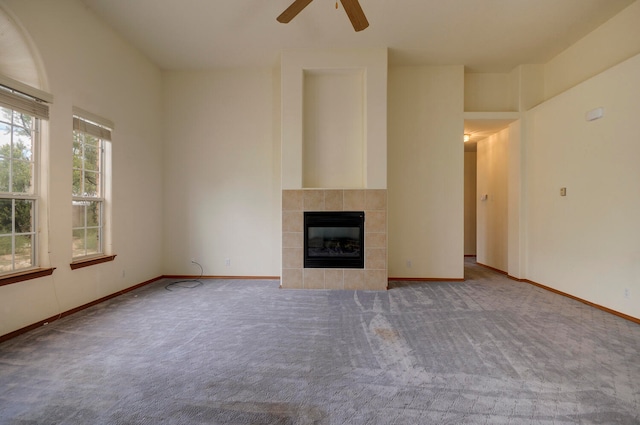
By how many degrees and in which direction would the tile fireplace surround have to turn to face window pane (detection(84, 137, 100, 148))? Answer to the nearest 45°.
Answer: approximately 90° to its right

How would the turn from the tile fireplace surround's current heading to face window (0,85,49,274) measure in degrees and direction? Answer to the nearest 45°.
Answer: approximately 45° to its right

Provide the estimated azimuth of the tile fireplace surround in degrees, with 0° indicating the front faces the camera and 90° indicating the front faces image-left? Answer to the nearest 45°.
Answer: approximately 0°

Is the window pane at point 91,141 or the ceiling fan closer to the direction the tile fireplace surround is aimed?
the ceiling fan

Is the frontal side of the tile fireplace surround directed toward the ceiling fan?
yes

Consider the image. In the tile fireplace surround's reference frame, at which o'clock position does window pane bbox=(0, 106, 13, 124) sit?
The window pane is roughly at 2 o'clock from the tile fireplace surround.

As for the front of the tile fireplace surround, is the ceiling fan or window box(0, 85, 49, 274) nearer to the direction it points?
the ceiling fan
